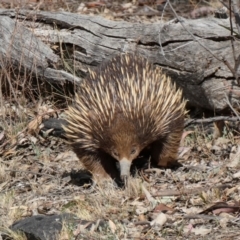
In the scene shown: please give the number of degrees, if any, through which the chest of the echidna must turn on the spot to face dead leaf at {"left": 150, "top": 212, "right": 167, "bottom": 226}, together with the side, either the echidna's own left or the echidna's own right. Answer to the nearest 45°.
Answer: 0° — it already faces it

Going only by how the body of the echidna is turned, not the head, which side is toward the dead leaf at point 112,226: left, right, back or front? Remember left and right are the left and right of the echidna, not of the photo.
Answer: front

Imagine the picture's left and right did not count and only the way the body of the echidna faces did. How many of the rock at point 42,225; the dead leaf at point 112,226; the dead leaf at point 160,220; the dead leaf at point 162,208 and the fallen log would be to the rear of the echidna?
1

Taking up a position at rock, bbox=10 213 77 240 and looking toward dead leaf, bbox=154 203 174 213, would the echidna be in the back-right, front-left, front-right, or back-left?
front-left

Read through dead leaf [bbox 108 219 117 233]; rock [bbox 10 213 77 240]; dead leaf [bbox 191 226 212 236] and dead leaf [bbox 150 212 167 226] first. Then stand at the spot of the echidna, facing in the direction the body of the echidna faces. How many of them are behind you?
0

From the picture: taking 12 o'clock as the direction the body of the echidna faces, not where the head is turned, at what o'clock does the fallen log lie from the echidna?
The fallen log is roughly at 6 o'clock from the echidna.

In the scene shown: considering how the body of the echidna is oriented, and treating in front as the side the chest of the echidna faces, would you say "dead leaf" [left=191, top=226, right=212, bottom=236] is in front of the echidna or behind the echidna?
in front

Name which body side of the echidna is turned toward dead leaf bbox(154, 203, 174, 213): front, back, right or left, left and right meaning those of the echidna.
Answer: front

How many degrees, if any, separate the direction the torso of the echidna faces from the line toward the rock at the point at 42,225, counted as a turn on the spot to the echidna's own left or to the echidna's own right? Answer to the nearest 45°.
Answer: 0° — it already faces it

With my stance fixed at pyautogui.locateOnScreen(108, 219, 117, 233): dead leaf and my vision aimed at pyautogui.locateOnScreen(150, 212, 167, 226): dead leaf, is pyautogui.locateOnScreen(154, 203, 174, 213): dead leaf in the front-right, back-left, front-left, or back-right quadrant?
front-left

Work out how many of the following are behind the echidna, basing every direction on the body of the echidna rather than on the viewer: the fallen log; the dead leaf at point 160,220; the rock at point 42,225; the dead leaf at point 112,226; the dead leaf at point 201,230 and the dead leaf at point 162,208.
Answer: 1

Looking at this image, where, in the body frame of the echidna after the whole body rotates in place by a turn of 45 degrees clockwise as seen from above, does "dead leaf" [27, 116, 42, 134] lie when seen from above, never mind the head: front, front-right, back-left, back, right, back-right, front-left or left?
right

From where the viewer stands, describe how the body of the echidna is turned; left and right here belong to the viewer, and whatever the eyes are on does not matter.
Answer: facing the viewer

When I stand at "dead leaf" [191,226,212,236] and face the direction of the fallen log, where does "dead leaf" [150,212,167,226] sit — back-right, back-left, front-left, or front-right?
front-left
